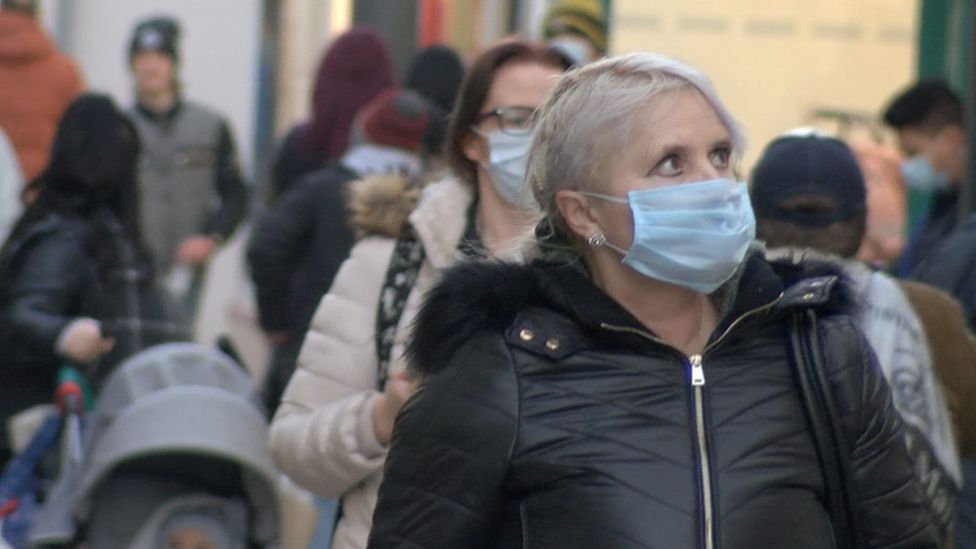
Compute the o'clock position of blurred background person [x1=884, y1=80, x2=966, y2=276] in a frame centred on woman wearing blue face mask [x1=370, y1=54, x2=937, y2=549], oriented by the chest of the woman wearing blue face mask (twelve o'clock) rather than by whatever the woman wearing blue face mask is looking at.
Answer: The blurred background person is roughly at 8 o'clock from the woman wearing blue face mask.

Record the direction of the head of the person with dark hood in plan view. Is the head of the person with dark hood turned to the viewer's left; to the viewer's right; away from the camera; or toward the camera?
away from the camera

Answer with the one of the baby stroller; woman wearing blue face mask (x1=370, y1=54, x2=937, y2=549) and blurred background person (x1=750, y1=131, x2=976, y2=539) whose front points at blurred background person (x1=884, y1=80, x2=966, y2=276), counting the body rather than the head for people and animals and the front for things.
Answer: blurred background person (x1=750, y1=131, x2=976, y2=539)

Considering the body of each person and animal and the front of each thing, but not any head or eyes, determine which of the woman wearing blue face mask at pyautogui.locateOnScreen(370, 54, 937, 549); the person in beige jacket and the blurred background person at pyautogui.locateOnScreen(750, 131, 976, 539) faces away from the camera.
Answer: the blurred background person

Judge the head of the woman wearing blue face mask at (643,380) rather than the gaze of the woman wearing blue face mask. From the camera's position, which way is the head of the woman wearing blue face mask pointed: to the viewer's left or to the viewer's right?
to the viewer's right

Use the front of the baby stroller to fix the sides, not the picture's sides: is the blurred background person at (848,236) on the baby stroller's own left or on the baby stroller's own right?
on the baby stroller's own left

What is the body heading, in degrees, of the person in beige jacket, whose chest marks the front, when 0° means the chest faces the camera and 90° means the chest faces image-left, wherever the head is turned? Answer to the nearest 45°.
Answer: approximately 315°

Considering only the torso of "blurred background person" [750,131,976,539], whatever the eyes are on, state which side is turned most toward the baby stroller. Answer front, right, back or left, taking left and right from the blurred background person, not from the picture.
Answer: left

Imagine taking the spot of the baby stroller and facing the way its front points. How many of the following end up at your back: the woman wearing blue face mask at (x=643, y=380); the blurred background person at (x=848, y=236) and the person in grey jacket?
1

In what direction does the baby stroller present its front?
toward the camera

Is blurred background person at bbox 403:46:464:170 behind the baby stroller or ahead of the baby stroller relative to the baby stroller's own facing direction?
behind

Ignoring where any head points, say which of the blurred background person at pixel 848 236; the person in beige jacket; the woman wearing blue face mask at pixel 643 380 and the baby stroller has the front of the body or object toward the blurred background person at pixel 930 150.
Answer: the blurred background person at pixel 848 236

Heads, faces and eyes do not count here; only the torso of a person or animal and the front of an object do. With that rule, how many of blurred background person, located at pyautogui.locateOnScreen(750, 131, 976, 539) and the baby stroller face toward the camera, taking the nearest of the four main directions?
1

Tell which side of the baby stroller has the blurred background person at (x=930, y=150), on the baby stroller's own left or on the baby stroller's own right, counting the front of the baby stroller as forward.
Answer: on the baby stroller's own left
